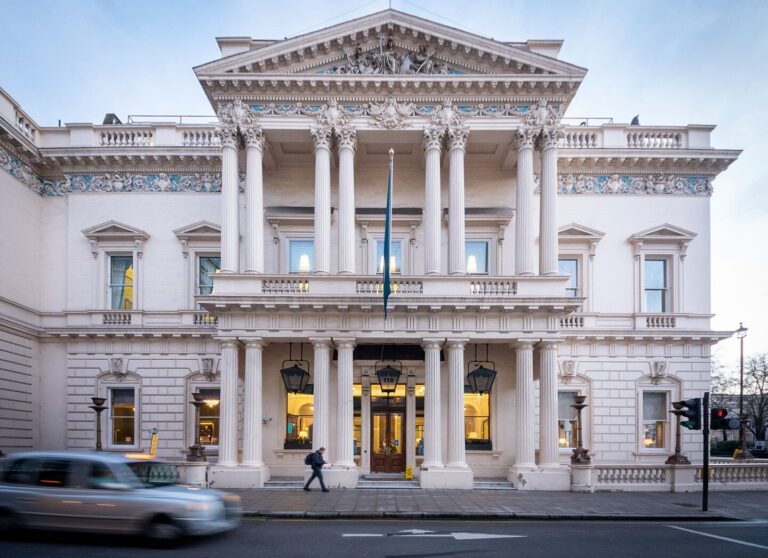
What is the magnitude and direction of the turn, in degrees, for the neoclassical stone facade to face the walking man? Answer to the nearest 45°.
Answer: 0° — it already faces them

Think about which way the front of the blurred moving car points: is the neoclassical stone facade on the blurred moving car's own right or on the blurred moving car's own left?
on the blurred moving car's own left

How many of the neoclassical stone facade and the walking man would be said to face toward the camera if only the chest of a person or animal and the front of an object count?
1
